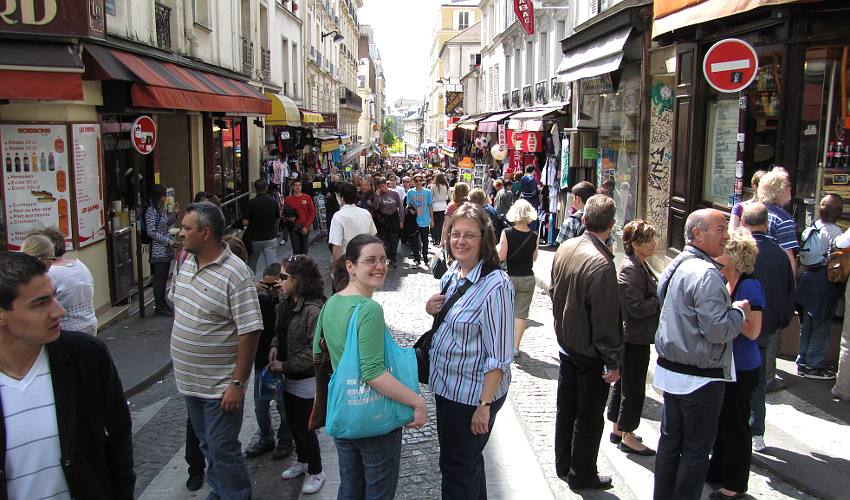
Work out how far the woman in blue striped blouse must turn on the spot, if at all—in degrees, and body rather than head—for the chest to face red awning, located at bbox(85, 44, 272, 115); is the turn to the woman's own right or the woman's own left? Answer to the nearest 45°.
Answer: approximately 90° to the woman's own right

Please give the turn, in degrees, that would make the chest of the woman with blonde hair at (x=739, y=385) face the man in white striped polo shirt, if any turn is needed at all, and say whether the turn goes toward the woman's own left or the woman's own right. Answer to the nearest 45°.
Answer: approximately 45° to the woman's own left

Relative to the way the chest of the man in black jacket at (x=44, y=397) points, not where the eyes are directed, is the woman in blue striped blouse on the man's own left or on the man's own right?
on the man's own left

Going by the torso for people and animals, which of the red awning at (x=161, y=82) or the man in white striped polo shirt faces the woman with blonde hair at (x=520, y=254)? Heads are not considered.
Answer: the red awning

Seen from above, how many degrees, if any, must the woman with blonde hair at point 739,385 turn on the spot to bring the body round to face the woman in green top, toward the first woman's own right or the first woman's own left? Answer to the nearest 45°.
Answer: approximately 45° to the first woman's own left
